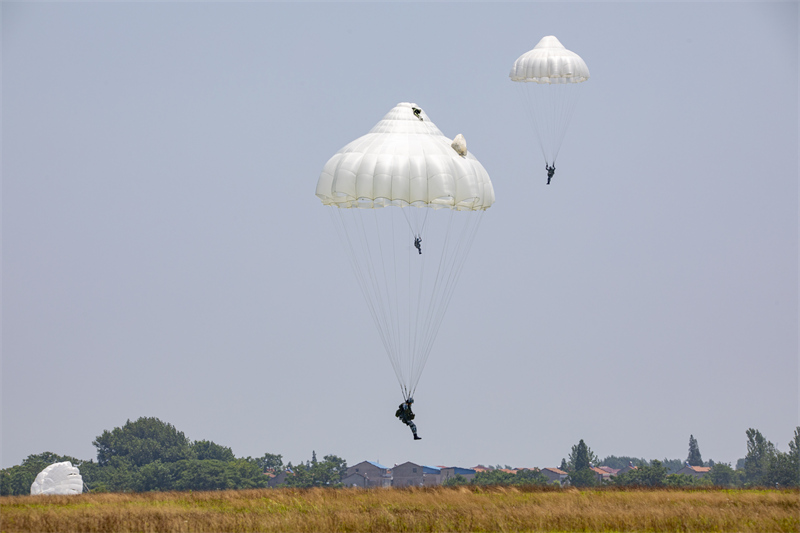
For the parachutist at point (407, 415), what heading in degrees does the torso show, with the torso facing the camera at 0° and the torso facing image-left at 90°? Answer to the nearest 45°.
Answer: approximately 270°
